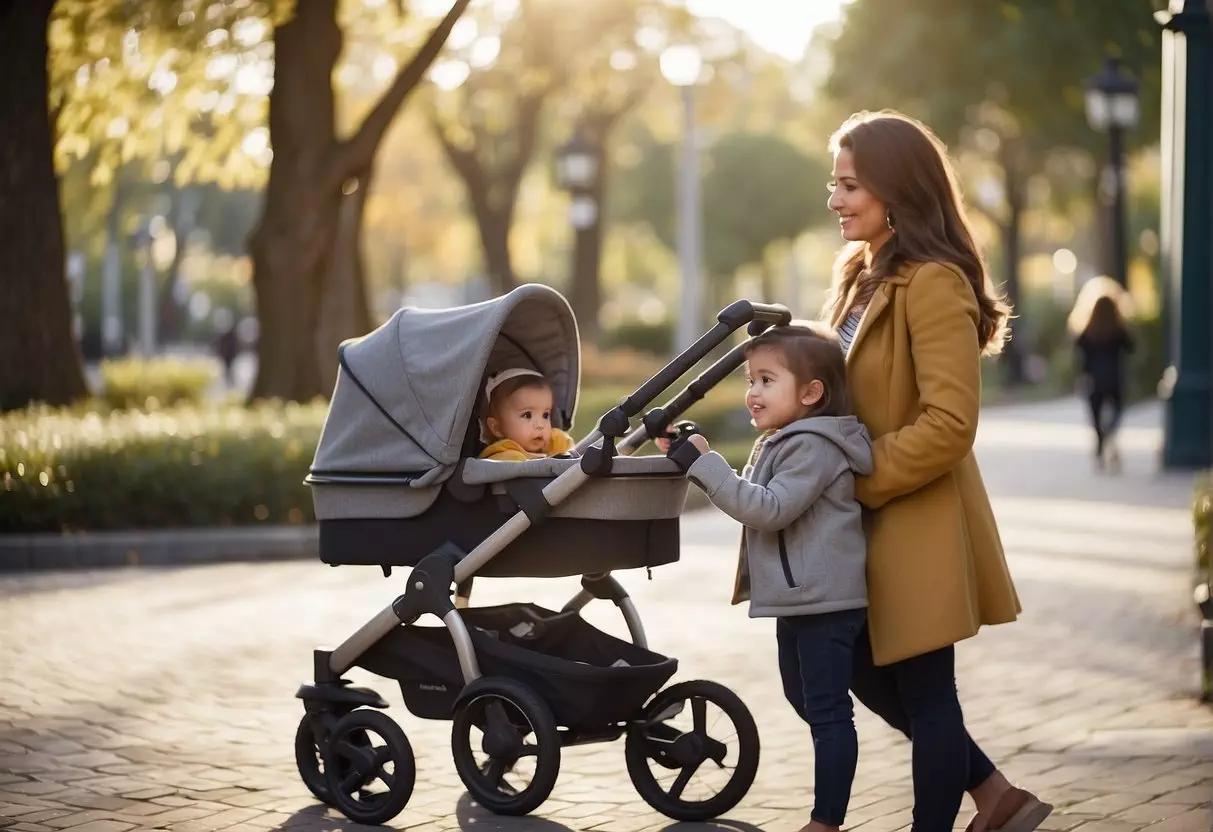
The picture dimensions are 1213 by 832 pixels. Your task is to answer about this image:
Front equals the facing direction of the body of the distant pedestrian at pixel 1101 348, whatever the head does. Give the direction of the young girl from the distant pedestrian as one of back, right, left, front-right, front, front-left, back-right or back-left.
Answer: back

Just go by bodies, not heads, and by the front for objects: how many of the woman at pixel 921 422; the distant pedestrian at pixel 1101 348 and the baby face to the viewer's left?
1

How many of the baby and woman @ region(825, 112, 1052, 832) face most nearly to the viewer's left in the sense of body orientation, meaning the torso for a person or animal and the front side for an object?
1

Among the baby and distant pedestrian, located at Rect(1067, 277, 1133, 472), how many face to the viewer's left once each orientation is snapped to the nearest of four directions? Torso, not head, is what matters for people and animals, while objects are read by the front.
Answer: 0

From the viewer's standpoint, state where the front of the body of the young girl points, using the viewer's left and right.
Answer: facing to the left of the viewer

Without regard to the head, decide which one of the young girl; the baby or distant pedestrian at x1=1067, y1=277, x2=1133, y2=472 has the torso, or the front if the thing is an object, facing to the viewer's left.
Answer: the young girl

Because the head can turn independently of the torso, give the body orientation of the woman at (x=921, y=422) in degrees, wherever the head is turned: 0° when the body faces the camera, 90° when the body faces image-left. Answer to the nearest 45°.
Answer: approximately 90°

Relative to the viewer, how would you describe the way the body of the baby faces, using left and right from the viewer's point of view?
facing the viewer and to the right of the viewer

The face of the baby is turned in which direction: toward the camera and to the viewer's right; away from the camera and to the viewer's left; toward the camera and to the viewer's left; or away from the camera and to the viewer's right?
toward the camera and to the viewer's right

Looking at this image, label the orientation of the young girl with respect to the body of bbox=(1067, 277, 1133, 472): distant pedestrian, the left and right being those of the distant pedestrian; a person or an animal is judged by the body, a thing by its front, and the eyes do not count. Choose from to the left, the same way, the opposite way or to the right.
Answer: to the left

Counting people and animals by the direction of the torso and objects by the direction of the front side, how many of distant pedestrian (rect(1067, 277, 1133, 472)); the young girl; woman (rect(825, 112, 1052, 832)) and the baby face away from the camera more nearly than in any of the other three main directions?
1

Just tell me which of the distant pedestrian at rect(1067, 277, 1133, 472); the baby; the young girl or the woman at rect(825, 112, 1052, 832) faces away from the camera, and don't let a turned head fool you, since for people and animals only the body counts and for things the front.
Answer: the distant pedestrian

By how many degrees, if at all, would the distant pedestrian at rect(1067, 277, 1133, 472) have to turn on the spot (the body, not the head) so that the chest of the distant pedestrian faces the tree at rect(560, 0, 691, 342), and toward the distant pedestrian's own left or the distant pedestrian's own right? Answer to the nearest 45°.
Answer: approximately 45° to the distant pedestrian's own left

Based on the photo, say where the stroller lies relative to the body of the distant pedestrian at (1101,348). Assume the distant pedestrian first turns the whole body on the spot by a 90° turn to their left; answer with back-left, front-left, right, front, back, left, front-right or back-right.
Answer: left

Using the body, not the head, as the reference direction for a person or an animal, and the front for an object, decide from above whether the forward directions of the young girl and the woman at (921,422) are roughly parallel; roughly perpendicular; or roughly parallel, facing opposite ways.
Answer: roughly parallel

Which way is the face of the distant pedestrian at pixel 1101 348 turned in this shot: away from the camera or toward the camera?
away from the camera

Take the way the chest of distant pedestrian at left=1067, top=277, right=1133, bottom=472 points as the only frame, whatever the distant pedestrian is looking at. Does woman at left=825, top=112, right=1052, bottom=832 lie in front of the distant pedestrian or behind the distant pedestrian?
behind

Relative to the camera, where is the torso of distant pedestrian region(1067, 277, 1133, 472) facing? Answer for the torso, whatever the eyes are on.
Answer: away from the camera
